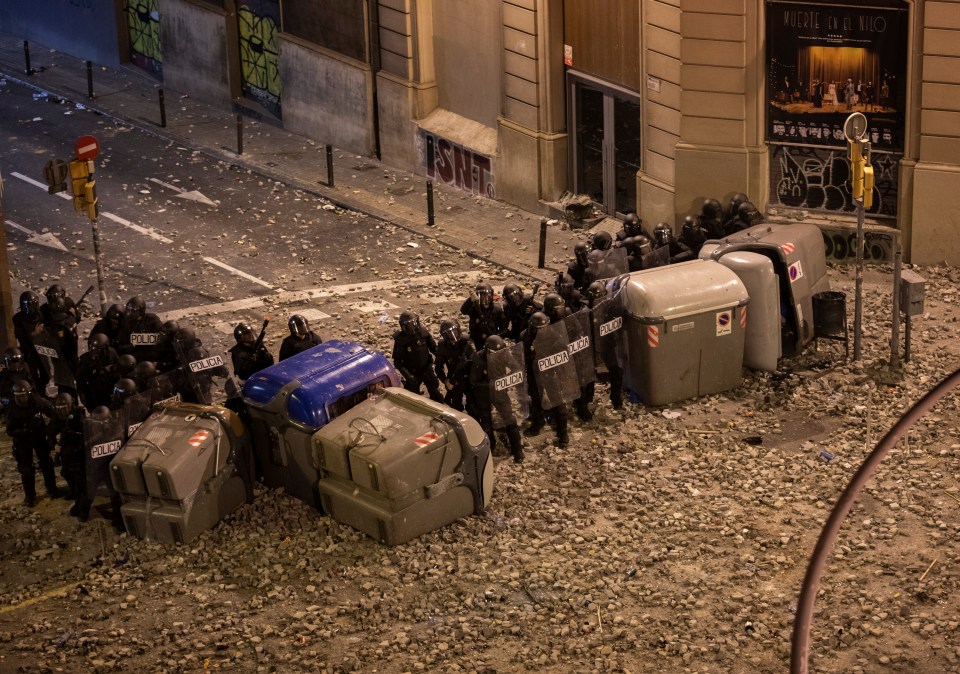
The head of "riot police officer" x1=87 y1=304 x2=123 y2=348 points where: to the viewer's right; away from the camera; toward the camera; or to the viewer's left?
toward the camera

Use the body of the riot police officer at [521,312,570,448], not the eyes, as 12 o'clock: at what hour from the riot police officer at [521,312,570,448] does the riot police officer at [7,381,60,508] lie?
the riot police officer at [7,381,60,508] is roughly at 4 o'clock from the riot police officer at [521,312,570,448].

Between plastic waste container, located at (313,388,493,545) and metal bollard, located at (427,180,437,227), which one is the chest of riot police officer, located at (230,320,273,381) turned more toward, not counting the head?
the plastic waste container

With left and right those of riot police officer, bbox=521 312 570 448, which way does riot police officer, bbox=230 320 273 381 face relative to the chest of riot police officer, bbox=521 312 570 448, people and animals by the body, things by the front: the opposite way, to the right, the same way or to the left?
the same way

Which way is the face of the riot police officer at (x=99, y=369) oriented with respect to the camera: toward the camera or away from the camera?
toward the camera

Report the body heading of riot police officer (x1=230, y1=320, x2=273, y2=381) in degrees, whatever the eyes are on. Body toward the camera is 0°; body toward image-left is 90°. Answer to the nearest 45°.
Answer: approximately 315°

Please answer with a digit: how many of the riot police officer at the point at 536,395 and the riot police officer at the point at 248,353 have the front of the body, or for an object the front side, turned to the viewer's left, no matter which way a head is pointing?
0

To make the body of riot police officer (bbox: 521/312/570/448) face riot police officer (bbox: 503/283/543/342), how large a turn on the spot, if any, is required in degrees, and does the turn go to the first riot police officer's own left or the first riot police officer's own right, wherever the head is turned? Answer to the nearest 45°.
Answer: approximately 135° to the first riot police officer's own left

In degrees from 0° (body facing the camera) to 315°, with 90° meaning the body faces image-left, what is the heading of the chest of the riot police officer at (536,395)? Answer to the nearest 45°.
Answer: approximately 315°

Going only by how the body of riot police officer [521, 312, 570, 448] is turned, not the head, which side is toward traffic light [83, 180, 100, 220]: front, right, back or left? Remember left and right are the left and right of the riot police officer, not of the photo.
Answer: back

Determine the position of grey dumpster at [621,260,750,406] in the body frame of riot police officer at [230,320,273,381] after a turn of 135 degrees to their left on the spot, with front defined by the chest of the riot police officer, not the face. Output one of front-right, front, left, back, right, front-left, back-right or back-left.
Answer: right

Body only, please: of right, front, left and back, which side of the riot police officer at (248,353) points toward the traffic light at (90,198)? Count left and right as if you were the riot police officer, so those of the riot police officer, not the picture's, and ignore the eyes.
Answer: back

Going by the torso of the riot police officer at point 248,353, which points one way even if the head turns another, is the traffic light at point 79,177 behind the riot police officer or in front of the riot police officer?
behind

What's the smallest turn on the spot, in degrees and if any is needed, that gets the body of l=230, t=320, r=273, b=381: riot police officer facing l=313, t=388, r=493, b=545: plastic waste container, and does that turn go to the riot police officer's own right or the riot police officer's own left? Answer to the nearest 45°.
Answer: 0° — they already face it

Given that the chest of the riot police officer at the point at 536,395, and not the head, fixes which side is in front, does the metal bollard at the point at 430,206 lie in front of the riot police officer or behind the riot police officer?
behind

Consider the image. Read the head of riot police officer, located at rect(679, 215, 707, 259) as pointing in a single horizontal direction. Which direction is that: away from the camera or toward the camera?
toward the camera
